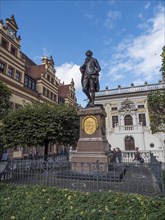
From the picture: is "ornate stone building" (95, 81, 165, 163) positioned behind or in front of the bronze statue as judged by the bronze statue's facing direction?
behind

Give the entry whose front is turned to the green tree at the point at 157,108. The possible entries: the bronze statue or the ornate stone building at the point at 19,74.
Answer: the ornate stone building

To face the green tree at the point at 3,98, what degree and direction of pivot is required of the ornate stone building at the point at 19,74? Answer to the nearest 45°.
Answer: approximately 45° to its right

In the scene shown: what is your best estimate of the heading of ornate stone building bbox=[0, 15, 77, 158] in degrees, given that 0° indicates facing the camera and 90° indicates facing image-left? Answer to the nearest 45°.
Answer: approximately 315°

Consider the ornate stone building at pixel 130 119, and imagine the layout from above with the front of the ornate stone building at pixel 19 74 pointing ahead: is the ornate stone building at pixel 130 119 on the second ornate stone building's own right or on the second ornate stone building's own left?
on the second ornate stone building's own left

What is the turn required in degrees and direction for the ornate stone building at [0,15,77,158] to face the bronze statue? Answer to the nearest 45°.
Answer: approximately 45° to its right

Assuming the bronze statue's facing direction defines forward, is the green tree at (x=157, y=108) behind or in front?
behind

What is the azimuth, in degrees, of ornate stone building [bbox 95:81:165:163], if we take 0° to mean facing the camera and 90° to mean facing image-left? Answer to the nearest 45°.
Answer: approximately 0°

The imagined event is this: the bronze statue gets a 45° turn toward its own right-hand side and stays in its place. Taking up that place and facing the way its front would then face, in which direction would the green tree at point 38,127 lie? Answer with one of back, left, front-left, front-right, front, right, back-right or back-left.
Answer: front-right
